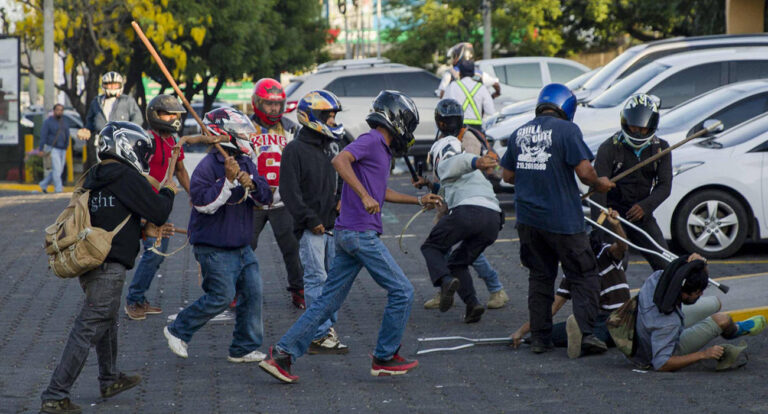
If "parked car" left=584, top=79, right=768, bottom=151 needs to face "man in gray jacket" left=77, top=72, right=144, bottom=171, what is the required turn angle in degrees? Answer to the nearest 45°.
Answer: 0° — it already faces them

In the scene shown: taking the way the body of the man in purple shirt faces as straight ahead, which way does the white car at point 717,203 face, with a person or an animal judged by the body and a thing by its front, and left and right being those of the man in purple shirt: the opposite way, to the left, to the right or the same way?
the opposite way

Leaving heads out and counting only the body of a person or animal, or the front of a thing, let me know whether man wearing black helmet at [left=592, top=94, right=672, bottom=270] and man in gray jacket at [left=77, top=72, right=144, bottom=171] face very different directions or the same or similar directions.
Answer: same or similar directions

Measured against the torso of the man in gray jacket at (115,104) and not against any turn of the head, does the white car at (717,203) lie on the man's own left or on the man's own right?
on the man's own left

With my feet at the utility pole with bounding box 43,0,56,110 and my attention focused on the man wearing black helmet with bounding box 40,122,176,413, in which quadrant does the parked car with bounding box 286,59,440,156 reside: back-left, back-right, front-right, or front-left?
front-left

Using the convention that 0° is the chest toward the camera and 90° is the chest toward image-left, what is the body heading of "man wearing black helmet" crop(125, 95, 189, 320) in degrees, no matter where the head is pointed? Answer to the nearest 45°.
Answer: approximately 315°

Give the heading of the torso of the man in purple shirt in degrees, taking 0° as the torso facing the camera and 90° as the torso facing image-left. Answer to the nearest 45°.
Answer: approximately 270°

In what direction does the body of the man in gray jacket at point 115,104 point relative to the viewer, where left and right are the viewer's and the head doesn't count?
facing the viewer

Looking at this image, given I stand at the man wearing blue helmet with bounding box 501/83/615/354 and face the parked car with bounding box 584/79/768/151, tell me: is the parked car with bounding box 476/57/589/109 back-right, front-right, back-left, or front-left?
front-left

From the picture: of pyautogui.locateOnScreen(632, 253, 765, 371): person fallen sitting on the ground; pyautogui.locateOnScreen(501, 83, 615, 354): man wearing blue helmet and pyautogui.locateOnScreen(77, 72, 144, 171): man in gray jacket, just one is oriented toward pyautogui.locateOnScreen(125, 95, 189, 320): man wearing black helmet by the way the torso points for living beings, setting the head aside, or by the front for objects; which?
the man in gray jacket

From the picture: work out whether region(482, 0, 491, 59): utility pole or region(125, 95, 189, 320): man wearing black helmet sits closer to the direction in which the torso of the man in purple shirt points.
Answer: the utility pole

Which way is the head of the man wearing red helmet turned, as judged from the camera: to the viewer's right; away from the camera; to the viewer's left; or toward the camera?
toward the camera

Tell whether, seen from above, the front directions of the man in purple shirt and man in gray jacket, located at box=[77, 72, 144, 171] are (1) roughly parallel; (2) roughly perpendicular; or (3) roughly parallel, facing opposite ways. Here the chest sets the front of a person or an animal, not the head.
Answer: roughly perpendicular

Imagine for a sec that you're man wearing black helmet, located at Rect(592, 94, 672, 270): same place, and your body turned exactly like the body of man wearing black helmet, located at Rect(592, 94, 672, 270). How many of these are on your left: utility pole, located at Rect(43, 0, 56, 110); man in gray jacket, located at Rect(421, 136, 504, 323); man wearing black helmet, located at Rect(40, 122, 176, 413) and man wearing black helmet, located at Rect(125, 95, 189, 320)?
0
